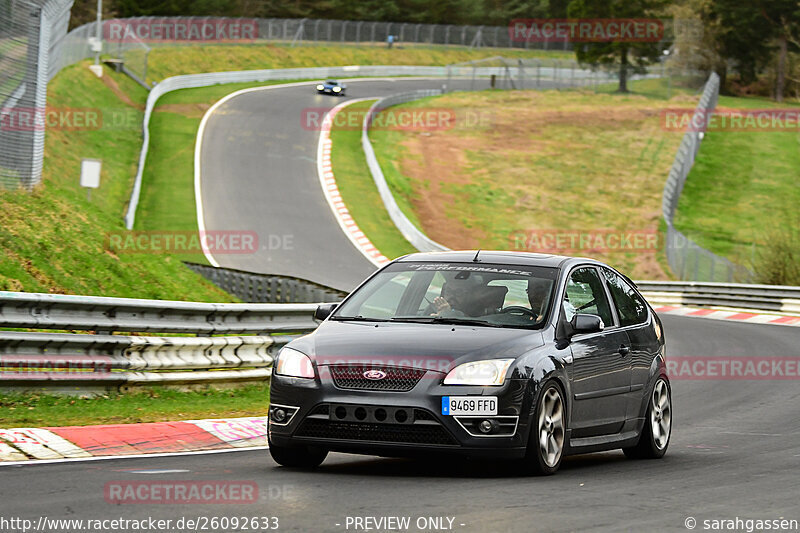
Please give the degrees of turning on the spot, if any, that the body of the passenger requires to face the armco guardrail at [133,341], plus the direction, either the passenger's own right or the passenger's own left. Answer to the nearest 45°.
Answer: approximately 90° to the passenger's own right

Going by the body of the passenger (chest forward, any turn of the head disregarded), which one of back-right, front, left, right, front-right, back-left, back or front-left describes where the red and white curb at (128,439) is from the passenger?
front-right

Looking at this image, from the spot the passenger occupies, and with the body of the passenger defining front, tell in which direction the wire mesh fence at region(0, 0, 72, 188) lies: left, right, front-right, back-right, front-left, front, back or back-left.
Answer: right

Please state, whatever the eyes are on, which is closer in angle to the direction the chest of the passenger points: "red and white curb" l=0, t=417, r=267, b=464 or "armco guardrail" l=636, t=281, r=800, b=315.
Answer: the red and white curb

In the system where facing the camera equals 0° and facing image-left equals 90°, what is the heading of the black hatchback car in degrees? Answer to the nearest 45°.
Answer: approximately 45°

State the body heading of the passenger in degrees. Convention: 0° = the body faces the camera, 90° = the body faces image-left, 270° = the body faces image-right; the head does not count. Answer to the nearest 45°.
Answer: approximately 45°

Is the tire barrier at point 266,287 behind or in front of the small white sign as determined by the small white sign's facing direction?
in front

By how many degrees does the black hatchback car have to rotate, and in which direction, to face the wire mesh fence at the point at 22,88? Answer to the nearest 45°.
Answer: approximately 90° to its right

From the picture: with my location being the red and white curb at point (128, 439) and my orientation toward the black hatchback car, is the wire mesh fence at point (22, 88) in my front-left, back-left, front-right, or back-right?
back-left

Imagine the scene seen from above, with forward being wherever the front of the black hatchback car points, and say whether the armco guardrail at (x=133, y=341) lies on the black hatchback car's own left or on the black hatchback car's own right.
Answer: on the black hatchback car's own right

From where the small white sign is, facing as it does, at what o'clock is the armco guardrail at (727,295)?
The armco guardrail is roughly at 9 o'clock from the small white sign.

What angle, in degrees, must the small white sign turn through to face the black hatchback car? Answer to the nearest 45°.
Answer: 0° — it already faces it
